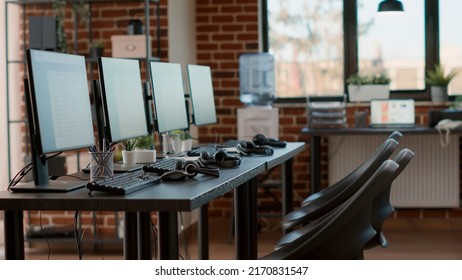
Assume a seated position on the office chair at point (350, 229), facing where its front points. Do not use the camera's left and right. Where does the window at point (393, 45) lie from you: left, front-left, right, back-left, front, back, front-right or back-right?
right

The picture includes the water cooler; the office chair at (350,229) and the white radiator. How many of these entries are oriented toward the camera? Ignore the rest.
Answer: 2

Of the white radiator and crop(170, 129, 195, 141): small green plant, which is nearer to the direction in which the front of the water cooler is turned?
the small green plant

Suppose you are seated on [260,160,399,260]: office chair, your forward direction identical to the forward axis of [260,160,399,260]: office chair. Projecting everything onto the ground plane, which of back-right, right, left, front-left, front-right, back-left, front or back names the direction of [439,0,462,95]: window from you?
right

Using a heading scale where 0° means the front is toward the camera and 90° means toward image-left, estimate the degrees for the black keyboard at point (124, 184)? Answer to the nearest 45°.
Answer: approximately 315°

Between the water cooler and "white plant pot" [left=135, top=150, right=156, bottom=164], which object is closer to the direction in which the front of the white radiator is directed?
the white plant pot

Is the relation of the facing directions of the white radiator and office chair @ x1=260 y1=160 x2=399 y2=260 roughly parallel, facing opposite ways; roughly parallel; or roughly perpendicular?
roughly perpendicular

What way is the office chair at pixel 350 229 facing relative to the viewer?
to the viewer's left
